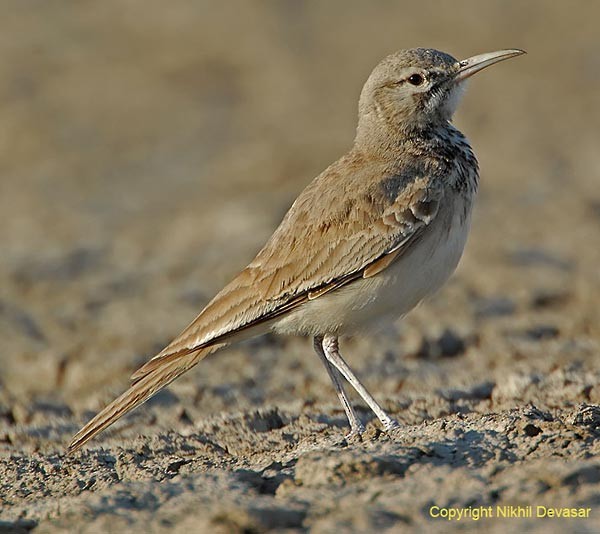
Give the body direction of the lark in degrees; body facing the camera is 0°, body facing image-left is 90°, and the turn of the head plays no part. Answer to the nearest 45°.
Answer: approximately 270°
